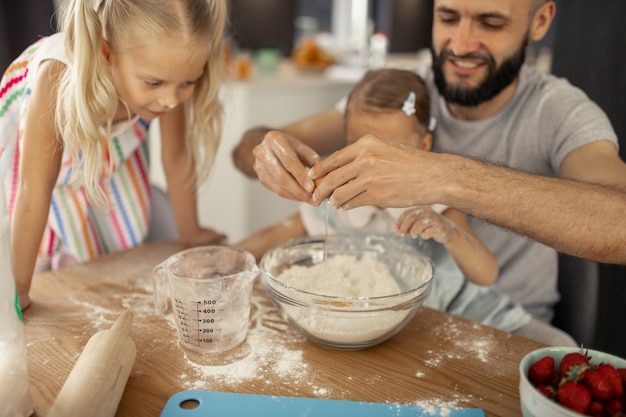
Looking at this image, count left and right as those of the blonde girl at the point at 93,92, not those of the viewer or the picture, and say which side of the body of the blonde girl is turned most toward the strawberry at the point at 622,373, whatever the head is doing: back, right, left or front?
front

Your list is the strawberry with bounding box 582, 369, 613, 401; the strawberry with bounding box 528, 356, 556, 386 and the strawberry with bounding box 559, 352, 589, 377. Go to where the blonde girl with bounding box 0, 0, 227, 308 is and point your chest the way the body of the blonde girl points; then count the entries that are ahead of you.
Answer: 3

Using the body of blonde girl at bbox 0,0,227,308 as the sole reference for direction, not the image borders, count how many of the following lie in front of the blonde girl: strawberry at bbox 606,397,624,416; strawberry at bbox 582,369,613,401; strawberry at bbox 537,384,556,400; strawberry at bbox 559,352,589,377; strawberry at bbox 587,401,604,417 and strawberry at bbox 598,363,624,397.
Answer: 6

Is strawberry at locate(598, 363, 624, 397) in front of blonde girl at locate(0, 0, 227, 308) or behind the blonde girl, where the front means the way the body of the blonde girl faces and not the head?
in front

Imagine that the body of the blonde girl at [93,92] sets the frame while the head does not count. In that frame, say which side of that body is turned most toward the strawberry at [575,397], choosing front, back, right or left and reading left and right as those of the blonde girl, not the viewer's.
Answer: front

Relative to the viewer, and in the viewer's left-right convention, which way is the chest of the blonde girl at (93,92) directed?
facing the viewer and to the right of the viewer

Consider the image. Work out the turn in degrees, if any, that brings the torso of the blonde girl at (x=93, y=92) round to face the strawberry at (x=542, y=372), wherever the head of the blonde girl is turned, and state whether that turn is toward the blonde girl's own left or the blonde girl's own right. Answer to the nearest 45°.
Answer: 0° — they already face it

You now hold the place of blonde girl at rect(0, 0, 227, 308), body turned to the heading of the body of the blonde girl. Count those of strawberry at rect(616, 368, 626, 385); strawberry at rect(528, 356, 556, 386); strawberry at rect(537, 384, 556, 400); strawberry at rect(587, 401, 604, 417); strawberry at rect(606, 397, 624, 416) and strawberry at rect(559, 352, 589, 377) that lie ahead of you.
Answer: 6

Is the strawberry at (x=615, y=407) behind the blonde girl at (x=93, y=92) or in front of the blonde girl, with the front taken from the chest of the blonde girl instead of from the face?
in front
